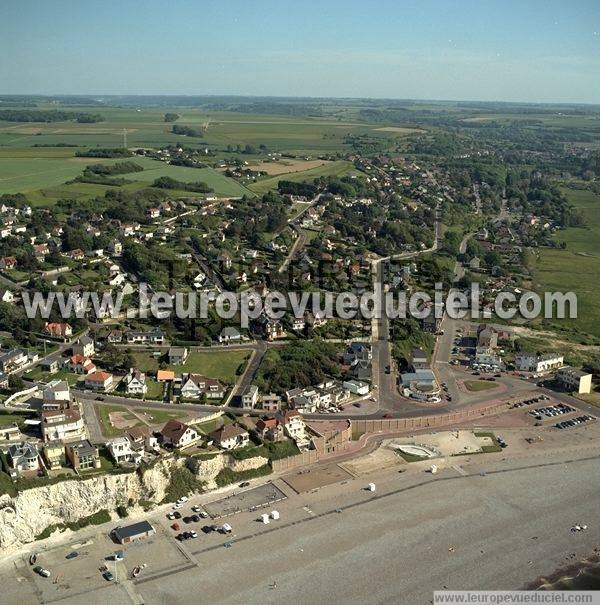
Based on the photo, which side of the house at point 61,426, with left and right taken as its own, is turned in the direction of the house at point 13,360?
back

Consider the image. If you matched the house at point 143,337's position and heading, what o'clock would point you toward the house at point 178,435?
the house at point 178,435 is roughly at 12 o'clock from the house at point 143,337.

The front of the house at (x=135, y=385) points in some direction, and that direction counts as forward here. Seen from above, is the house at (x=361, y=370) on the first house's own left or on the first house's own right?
on the first house's own left

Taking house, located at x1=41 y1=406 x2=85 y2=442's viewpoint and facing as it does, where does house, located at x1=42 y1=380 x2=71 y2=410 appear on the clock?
house, located at x1=42 y1=380 x2=71 y2=410 is roughly at 6 o'clock from house, located at x1=41 y1=406 x2=85 y2=442.

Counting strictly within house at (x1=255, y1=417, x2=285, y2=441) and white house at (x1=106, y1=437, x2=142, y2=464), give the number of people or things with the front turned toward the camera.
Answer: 2

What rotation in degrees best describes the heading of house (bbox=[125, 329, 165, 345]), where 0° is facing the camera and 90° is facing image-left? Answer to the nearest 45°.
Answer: approximately 0°

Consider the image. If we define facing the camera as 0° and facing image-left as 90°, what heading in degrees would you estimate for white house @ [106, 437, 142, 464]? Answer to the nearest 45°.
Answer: approximately 0°

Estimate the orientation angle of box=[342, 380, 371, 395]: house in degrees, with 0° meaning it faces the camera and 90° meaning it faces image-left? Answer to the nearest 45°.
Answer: approximately 315°
